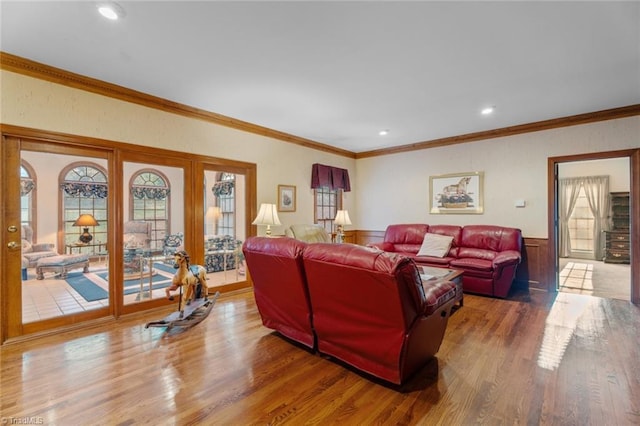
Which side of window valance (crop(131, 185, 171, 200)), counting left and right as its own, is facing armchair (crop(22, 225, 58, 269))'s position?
right

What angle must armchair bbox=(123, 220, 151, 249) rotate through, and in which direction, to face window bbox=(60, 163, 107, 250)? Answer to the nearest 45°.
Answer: approximately 90° to its right

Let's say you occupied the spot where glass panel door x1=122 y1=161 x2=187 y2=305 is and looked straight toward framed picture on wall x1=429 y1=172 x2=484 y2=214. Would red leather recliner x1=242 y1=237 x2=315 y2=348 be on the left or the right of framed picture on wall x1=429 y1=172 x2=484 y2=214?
right

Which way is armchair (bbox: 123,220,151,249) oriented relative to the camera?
toward the camera

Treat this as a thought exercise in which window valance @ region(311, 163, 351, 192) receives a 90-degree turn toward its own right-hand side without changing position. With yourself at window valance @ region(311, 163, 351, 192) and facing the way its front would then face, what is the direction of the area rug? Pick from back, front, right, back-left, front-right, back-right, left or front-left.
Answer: front

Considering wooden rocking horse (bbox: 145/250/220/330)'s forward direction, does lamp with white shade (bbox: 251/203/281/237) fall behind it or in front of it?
behind

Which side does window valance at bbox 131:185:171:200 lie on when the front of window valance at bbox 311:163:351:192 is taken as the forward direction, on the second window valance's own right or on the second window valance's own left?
on the second window valance's own right

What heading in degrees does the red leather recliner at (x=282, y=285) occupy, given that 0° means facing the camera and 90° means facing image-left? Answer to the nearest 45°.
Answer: approximately 225°

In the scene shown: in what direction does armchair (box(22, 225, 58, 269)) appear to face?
to the viewer's right

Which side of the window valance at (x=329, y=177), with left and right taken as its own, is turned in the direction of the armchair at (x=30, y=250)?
right

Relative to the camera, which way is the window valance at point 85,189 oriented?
toward the camera

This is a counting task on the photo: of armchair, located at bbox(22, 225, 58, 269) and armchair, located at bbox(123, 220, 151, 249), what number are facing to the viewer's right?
1
